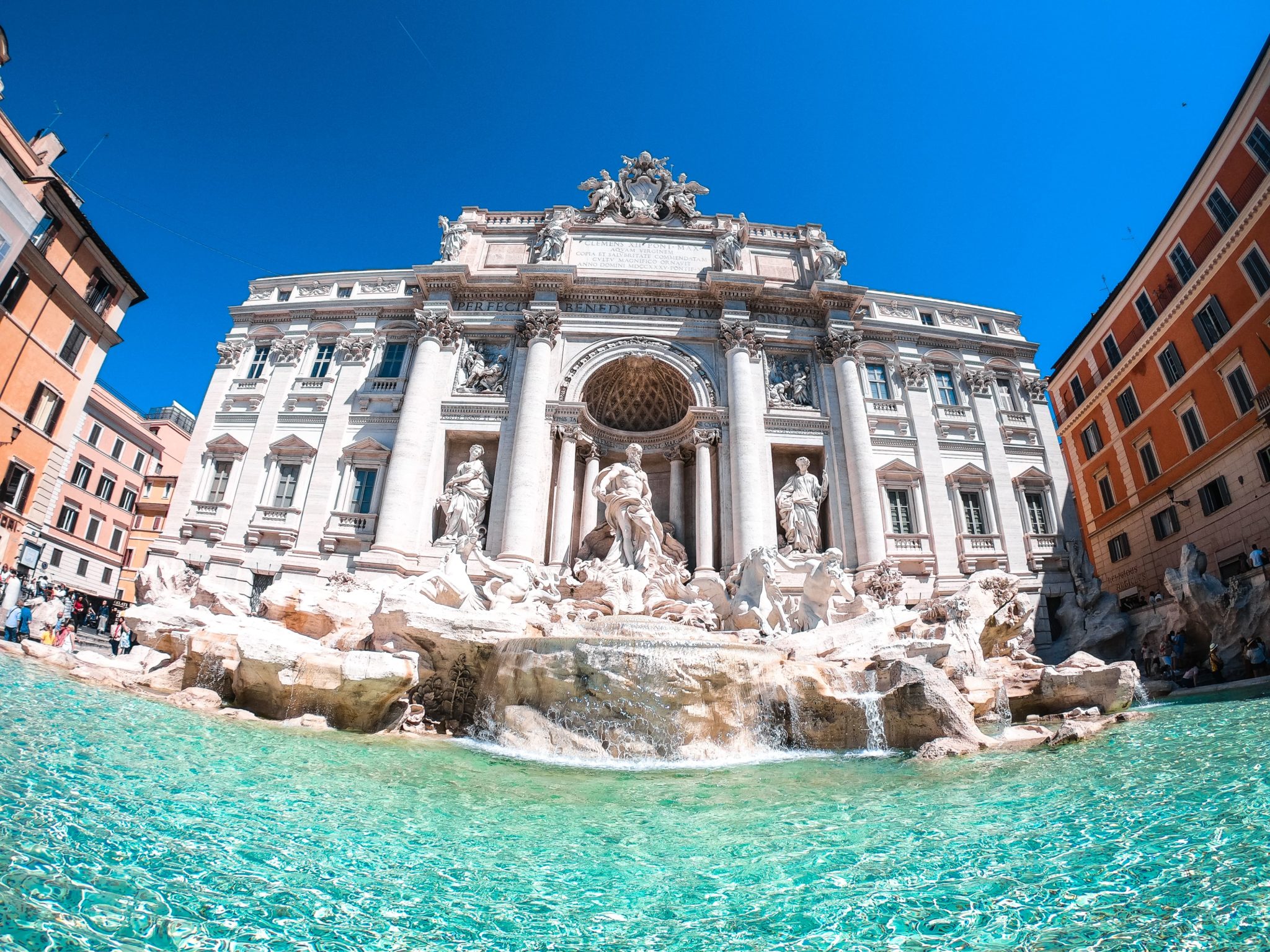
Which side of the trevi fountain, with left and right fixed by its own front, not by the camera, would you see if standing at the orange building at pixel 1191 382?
left

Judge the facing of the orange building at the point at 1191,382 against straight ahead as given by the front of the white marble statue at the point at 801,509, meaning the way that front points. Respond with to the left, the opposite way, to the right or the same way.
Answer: to the right

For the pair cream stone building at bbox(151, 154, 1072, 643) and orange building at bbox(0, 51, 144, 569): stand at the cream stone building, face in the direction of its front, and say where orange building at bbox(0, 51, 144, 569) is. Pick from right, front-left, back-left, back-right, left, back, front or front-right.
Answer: right

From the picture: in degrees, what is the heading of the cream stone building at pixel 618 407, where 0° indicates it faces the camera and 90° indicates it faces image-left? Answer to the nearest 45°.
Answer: approximately 0°

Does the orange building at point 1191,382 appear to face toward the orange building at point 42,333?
yes

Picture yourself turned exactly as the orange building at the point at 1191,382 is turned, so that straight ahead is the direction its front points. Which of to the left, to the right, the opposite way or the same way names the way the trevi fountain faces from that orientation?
to the left

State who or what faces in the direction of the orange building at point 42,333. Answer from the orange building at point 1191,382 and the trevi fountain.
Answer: the orange building at point 1191,382

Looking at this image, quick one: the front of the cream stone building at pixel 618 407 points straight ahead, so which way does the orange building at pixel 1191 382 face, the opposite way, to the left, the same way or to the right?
to the right
